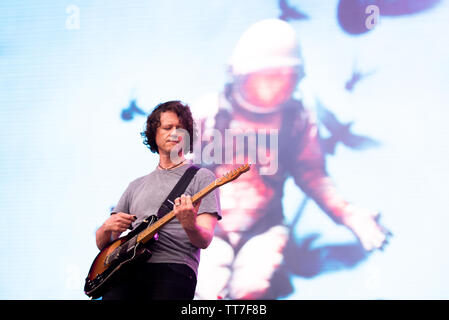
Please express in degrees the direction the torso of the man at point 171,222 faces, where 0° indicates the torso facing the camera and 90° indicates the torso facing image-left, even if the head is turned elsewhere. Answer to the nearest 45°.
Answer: approximately 0°
